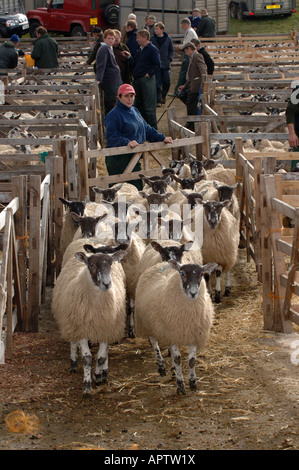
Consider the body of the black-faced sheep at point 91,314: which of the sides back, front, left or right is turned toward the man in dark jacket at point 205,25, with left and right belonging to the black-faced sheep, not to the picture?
back

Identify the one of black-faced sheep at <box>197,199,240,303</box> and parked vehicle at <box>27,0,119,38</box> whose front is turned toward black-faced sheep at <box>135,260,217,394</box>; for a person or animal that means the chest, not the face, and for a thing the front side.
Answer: black-faced sheep at <box>197,199,240,303</box>

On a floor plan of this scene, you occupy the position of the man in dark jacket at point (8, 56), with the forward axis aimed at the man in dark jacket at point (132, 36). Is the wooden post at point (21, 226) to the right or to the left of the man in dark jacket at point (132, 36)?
right

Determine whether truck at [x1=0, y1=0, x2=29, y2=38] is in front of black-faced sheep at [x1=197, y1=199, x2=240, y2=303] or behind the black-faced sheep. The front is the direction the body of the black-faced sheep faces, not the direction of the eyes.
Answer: behind

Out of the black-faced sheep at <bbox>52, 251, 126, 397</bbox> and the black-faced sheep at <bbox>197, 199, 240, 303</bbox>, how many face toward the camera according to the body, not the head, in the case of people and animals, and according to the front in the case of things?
2

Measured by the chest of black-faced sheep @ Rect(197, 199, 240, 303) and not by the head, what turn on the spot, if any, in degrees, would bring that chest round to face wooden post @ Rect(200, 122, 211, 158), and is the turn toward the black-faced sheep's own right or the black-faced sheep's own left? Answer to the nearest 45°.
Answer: approximately 180°

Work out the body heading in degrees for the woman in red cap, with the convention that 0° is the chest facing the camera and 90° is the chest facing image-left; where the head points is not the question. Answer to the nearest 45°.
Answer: approximately 315°

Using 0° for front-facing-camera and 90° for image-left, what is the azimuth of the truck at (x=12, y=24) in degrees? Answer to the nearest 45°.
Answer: approximately 315°

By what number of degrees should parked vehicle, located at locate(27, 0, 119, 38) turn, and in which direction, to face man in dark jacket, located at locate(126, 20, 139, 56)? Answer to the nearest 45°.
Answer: approximately 135° to its left

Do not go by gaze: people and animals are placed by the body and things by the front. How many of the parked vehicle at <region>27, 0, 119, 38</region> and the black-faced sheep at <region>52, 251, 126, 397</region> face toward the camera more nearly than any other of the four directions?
1

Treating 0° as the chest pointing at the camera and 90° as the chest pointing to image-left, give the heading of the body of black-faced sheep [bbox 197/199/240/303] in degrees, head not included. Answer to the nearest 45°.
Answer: approximately 0°

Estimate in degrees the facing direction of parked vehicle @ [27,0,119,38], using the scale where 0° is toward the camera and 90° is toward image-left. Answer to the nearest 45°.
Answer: approximately 135°

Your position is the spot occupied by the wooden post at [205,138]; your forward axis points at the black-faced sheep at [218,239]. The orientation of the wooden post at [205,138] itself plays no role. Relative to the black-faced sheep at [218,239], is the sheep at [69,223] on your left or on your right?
right

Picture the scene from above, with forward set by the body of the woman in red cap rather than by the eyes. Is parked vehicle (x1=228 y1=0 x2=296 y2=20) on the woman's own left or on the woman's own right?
on the woman's own left

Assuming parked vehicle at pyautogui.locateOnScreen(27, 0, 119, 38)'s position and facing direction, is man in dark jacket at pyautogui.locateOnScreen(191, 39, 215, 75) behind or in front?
behind
